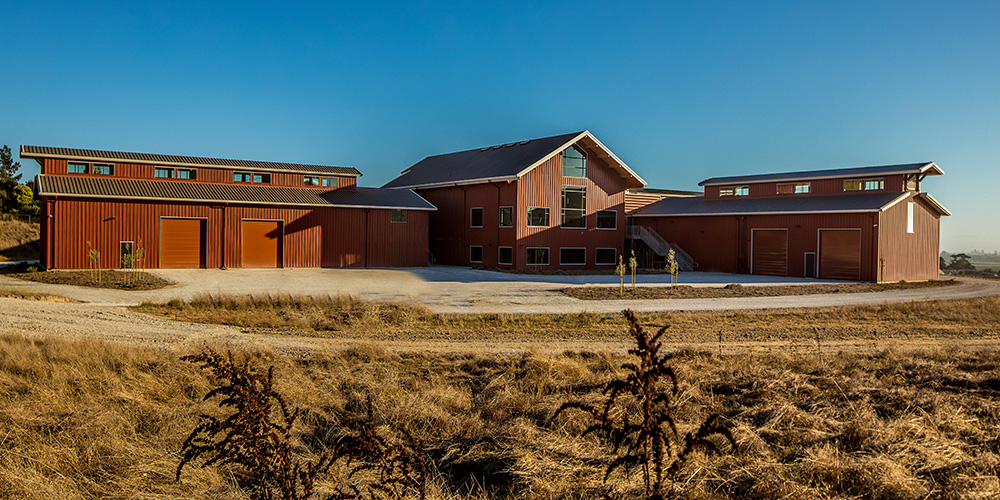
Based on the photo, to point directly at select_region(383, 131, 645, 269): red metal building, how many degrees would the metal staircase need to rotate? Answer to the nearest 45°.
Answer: approximately 135° to its right

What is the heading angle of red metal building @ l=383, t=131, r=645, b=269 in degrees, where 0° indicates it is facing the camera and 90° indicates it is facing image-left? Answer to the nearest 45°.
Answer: approximately 315°

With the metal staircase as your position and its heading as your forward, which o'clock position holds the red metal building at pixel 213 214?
The red metal building is roughly at 5 o'clock from the metal staircase.

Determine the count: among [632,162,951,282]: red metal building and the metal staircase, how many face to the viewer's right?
1

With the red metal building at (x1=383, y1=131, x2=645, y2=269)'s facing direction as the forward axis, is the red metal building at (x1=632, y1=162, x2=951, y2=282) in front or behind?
in front

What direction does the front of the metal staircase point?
to the viewer's right

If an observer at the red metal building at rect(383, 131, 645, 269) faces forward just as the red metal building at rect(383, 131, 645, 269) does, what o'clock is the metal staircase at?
The metal staircase is roughly at 10 o'clock from the red metal building.

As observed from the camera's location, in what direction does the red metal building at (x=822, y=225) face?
facing the viewer and to the left of the viewer

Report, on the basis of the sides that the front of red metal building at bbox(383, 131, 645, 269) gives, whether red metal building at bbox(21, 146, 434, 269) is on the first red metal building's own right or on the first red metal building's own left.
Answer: on the first red metal building's own right
